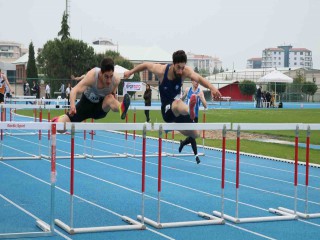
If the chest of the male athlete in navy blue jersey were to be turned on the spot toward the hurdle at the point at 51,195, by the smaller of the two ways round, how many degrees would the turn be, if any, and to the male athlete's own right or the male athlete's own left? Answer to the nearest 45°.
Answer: approximately 90° to the male athlete's own right
